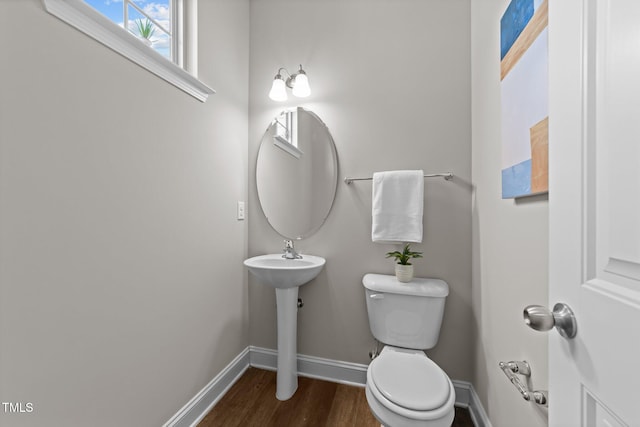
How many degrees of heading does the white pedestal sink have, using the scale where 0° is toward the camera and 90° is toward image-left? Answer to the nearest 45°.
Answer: approximately 0°

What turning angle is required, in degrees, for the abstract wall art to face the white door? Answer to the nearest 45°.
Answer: approximately 90° to its left

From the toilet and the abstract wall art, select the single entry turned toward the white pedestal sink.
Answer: the abstract wall art

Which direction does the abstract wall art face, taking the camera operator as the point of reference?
facing to the left of the viewer

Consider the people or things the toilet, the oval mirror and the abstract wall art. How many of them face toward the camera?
2

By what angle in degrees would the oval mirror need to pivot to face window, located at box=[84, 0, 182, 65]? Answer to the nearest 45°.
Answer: approximately 45° to its right
